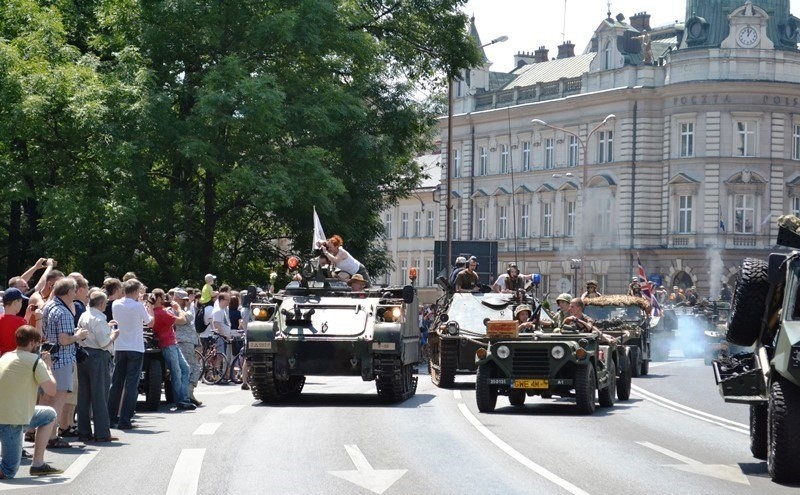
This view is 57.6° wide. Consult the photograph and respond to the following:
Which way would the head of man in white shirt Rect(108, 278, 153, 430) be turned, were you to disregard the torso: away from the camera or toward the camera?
away from the camera

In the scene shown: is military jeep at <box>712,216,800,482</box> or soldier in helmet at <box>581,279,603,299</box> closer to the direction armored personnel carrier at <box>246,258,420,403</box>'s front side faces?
the military jeep

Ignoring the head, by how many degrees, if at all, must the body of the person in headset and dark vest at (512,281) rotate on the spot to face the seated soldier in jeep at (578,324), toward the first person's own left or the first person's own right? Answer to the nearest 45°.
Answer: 0° — they already face them

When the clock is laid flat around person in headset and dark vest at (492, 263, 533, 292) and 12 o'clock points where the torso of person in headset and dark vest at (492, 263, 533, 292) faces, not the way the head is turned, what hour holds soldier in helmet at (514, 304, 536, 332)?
soldier in helmet at (514, 304, 536, 332) is roughly at 12 o'clock from person in headset and dark vest at (492, 263, 533, 292).

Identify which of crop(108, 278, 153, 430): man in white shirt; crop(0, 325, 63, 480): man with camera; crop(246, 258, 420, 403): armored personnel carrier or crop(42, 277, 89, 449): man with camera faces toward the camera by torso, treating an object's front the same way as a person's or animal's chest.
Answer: the armored personnel carrier

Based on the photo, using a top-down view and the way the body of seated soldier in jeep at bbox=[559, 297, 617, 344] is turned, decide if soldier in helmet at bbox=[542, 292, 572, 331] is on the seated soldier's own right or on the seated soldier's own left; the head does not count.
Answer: on the seated soldier's own right
